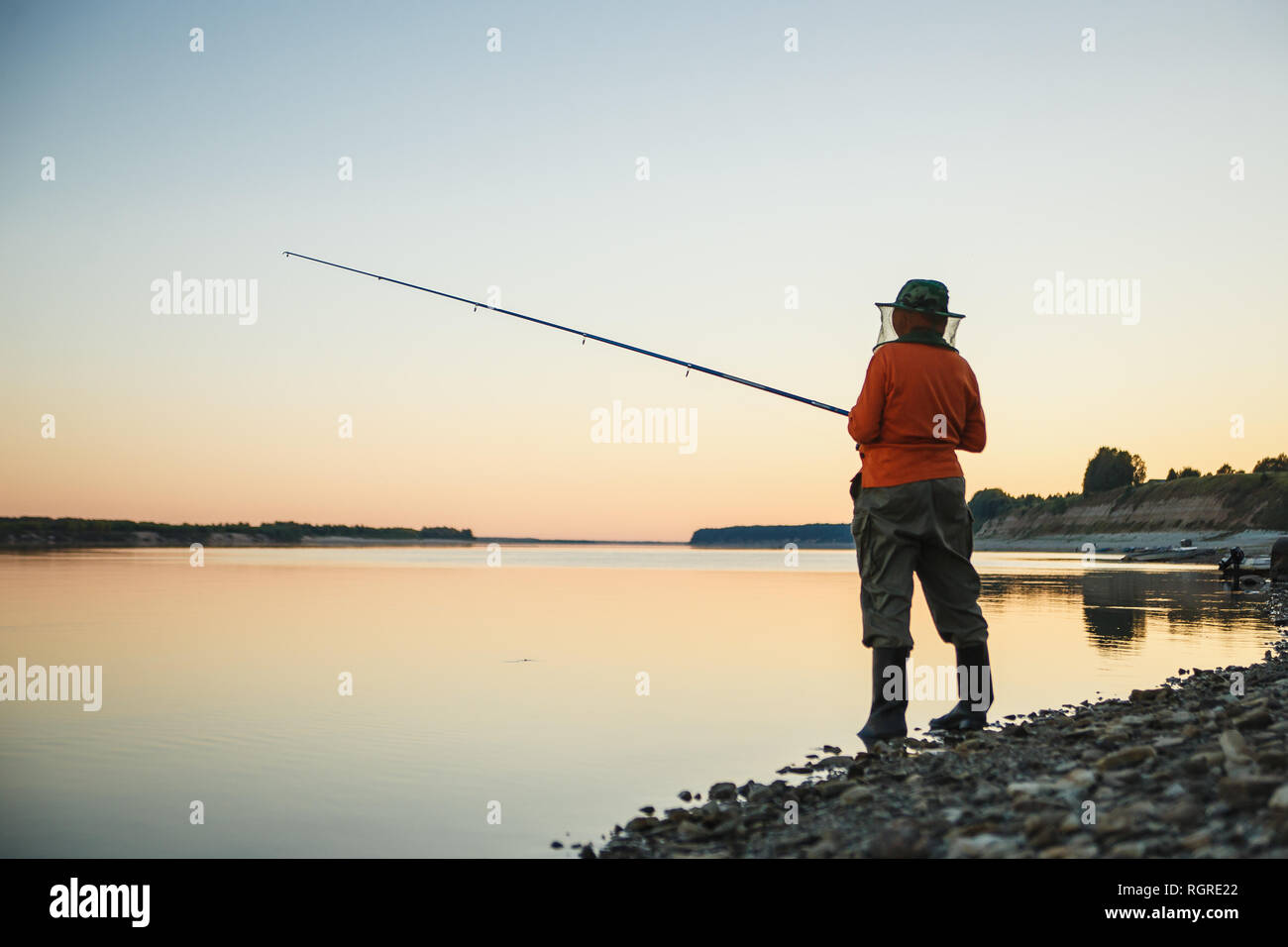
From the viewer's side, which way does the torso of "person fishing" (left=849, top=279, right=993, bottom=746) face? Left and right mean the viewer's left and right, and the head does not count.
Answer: facing away from the viewer and to the left of the viewer
